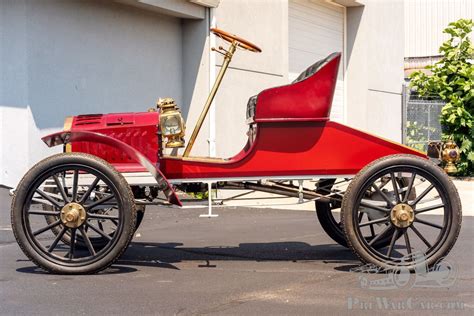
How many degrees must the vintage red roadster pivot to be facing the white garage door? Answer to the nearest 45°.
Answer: approximately 90° to its right

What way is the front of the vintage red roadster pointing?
to the viewer's left

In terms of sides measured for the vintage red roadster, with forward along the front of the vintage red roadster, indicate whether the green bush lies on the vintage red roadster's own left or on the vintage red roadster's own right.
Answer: on the vintage red roadster's own right

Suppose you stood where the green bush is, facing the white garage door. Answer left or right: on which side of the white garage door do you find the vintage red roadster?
left
